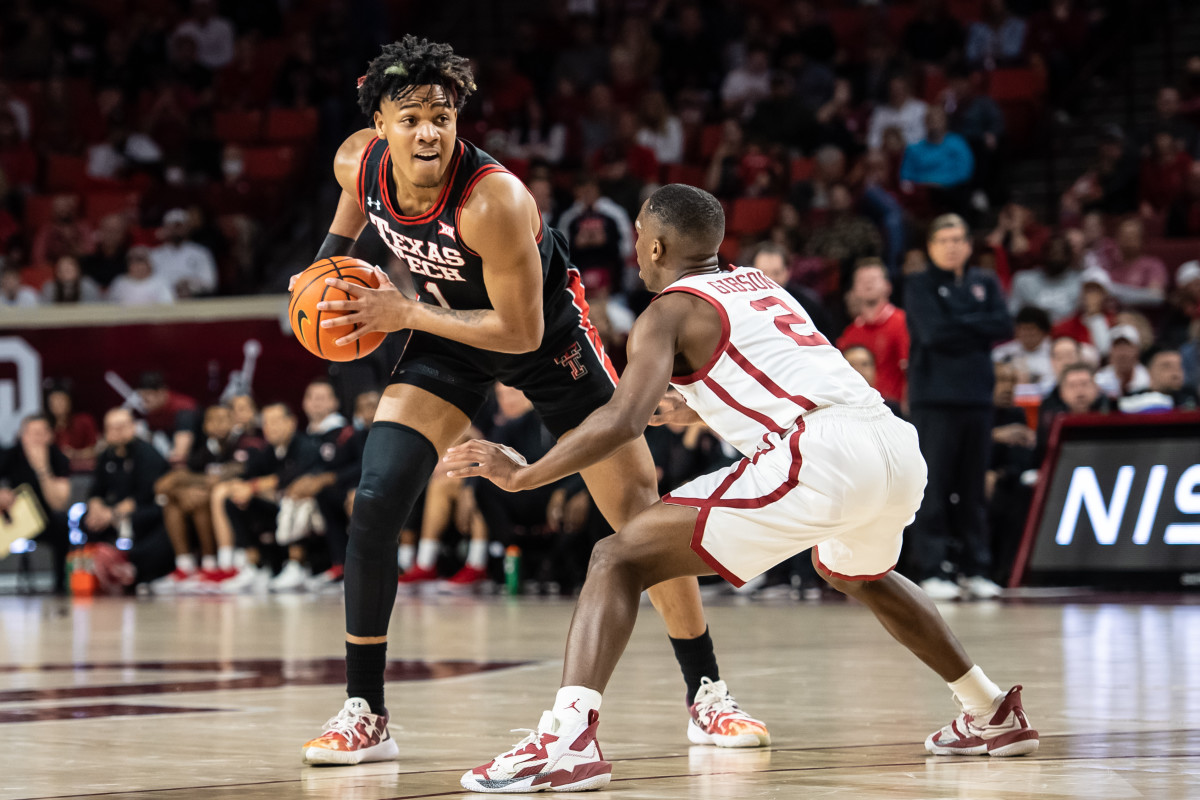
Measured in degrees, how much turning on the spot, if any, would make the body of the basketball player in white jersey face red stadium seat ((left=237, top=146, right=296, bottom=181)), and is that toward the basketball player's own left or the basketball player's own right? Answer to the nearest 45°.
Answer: approximately 45° to the basketball player's own right

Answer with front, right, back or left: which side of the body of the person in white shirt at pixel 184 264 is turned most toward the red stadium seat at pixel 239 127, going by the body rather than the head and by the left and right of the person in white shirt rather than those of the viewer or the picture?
back

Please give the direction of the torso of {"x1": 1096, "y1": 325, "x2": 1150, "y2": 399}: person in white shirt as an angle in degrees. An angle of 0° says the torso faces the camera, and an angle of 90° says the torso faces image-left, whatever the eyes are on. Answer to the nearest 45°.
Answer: approximately 0°

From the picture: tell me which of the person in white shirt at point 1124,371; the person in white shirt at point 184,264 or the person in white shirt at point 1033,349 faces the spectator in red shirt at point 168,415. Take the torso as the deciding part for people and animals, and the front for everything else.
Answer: the person in white shirt at point 184,264

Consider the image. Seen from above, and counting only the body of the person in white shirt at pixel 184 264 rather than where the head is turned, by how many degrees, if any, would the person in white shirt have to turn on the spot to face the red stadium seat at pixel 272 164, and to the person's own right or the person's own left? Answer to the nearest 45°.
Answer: approximately 135° to the person's own left

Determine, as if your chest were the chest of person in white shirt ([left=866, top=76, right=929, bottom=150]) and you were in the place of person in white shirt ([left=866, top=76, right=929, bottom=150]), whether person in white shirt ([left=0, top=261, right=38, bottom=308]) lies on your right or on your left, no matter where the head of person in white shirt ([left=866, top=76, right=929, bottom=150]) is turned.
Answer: on your right

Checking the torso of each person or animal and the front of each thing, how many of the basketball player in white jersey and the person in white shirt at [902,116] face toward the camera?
1

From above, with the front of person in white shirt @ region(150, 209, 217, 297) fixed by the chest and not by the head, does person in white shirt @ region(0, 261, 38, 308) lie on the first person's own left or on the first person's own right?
on the first person's own right

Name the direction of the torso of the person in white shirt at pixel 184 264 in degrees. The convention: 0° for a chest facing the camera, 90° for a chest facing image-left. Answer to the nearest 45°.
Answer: approximately 0°

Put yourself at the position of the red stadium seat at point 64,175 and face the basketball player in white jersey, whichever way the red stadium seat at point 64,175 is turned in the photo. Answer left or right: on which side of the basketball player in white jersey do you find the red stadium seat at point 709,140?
left
